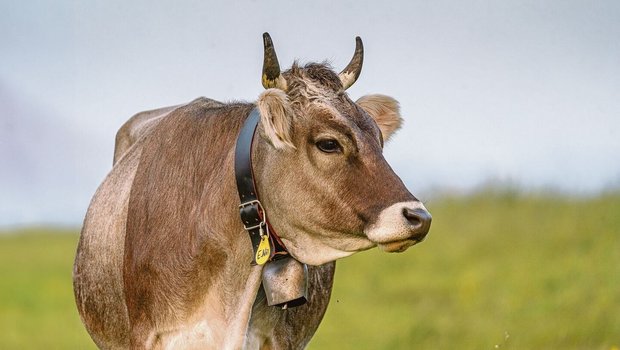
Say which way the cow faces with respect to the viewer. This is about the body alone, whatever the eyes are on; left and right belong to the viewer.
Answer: facing the viewer and to the right of the viewer
